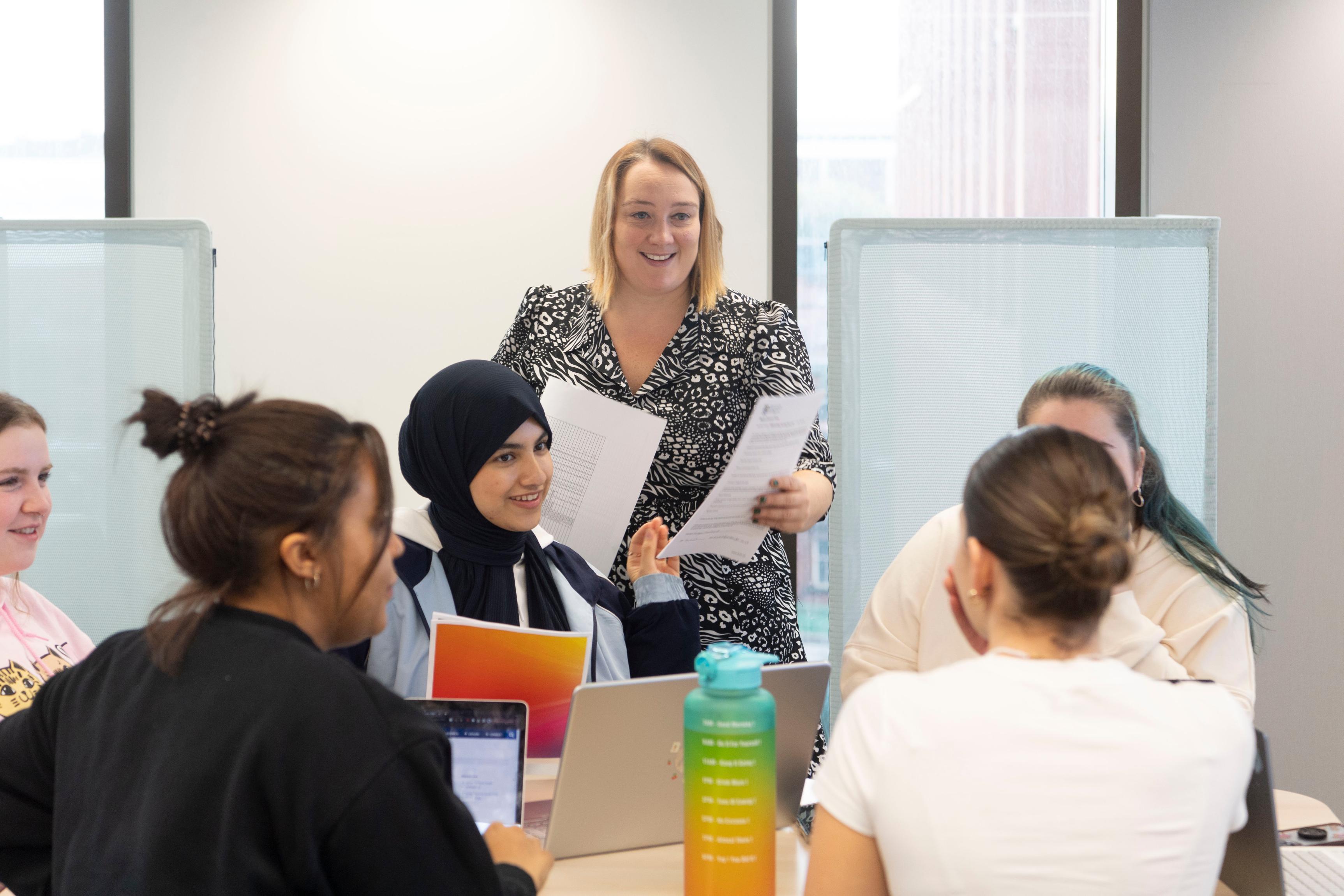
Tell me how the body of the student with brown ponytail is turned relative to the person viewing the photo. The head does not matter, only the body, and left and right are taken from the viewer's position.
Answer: facing away from the viewer and to the right of the viewer

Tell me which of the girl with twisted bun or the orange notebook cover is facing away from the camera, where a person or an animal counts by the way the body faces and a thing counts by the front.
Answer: the girl with twisted bun

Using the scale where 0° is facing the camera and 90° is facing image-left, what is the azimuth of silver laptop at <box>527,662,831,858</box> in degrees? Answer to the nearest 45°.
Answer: approximately 135°

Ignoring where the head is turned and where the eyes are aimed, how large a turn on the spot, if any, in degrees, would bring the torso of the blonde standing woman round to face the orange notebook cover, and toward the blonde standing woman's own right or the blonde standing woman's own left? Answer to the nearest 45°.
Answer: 0° — they already face it

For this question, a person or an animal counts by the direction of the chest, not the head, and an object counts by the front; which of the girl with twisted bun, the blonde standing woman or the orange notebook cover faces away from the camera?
the girl with twisted bun

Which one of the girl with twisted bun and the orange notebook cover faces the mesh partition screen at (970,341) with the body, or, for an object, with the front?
the girl with twisted bun

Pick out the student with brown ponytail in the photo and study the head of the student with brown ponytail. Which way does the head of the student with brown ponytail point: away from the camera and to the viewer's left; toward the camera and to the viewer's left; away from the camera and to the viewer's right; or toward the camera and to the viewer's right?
away from the camera and to the viewer's right

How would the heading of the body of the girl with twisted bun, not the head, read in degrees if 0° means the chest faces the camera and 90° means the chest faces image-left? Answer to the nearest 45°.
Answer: approximately 180°

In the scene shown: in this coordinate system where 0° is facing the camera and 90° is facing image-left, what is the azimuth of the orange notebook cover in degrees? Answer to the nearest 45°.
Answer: approximately 0°
